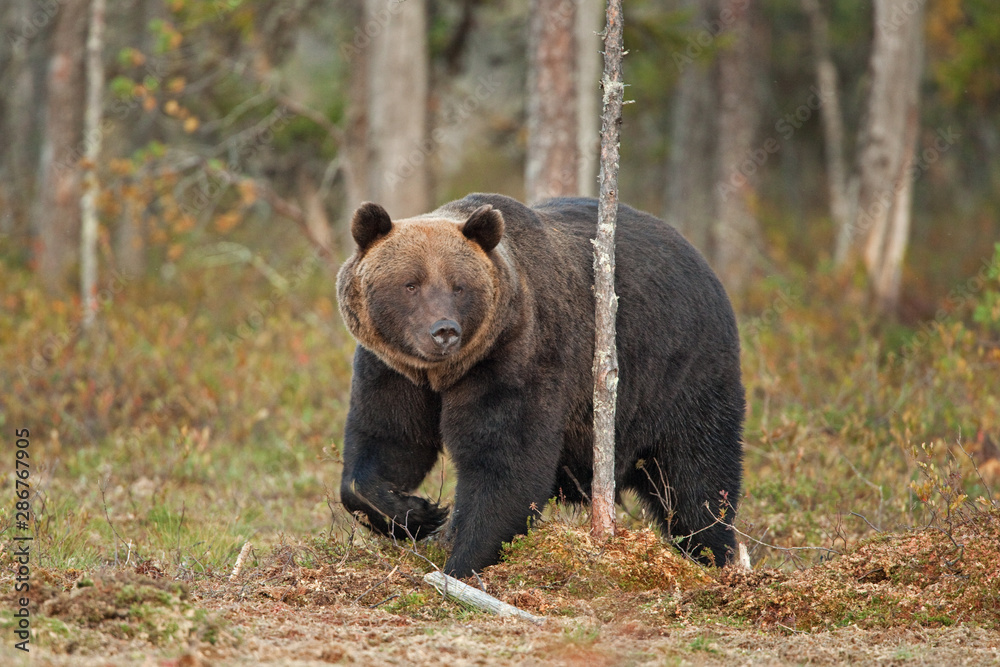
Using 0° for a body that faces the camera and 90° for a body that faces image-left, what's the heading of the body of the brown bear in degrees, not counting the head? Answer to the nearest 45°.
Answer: approximately 45°

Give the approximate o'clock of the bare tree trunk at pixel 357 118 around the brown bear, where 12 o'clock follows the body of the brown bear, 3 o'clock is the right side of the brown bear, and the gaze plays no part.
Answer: The bare tree trunk is roughly at 4 o'clock from the brown bear.

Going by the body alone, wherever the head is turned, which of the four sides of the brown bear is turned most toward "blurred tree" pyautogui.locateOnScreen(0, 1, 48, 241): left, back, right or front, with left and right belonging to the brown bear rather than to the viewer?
right

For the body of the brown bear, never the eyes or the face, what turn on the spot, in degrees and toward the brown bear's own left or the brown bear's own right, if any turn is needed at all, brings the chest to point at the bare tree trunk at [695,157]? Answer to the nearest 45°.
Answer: approximately 135° to the brown bear's own right

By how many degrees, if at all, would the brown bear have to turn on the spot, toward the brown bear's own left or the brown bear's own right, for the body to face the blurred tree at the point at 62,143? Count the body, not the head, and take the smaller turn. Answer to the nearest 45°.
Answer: approximately 90° to the brown bear's own right

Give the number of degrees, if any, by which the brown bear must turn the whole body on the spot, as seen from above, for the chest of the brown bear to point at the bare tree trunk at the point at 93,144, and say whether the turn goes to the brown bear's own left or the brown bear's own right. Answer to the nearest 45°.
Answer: approximately 90° to the brown bear's own right

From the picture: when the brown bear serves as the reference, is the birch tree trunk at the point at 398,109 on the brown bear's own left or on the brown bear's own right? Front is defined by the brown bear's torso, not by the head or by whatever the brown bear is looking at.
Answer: on the brown bear's own right

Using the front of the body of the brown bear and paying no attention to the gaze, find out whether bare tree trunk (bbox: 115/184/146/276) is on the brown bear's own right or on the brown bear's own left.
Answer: on the brown bear's own right

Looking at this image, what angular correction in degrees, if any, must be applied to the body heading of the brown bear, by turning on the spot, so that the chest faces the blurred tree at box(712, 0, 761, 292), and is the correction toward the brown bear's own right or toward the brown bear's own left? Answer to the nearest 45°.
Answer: approximately 135° to the brown bear's own right
